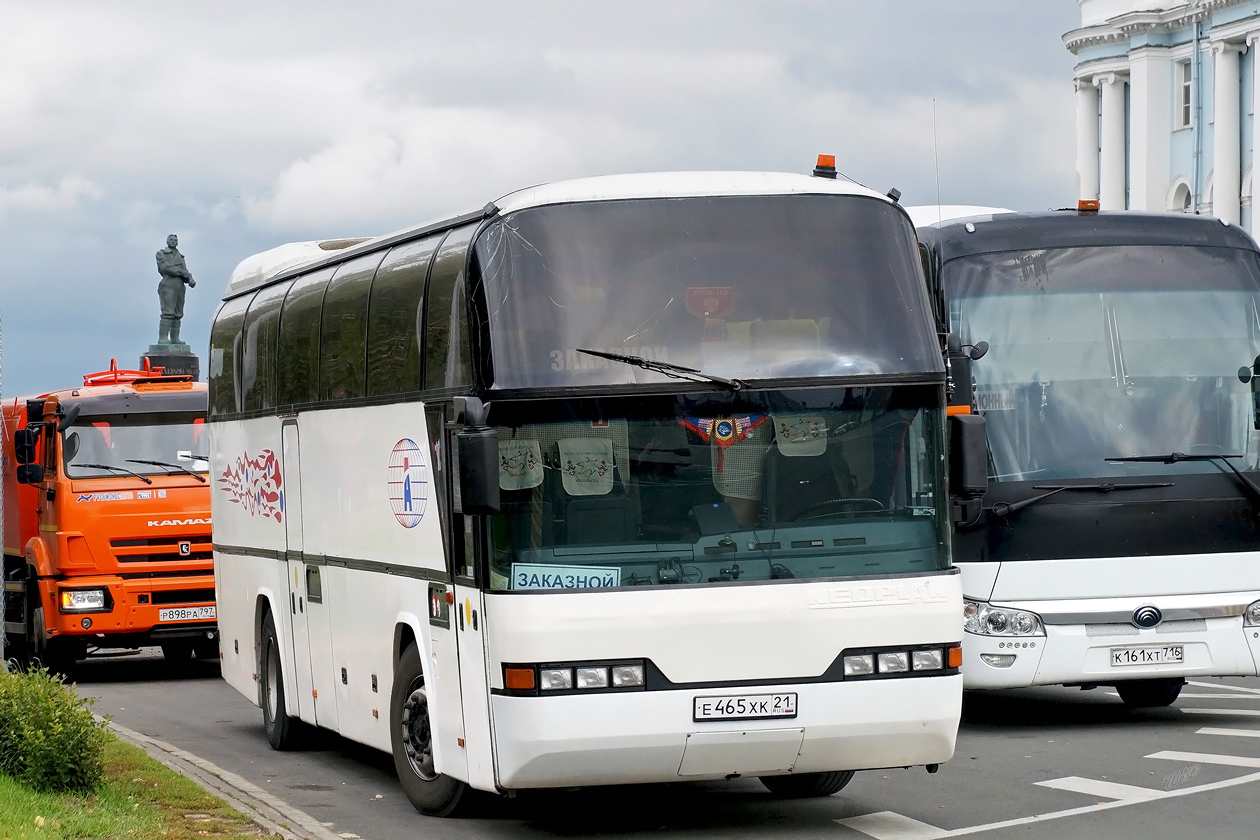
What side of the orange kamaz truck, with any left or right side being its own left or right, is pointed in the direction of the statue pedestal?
back

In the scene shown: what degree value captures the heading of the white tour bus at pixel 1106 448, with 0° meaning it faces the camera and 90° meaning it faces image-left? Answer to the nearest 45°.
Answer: approximately 0°

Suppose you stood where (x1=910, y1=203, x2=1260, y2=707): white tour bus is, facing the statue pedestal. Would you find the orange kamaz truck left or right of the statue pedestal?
left

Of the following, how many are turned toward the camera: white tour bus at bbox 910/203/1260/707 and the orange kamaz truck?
2

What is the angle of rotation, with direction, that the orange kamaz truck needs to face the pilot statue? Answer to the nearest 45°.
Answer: approximately 180°

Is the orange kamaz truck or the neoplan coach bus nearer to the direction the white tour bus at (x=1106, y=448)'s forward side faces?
the neoplan coach bus

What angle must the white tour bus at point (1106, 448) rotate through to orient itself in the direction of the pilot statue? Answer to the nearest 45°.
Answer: approximately 135° to its right

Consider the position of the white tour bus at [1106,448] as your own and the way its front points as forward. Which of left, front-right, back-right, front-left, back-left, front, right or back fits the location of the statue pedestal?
back-right

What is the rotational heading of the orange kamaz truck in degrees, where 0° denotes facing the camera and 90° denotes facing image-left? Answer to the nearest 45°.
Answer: approximately 0°

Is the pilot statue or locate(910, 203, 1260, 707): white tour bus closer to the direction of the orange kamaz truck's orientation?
the white tour bus

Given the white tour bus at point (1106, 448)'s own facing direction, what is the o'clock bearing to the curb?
The curb is roughly at 2 o'clock from the white tour bus.
